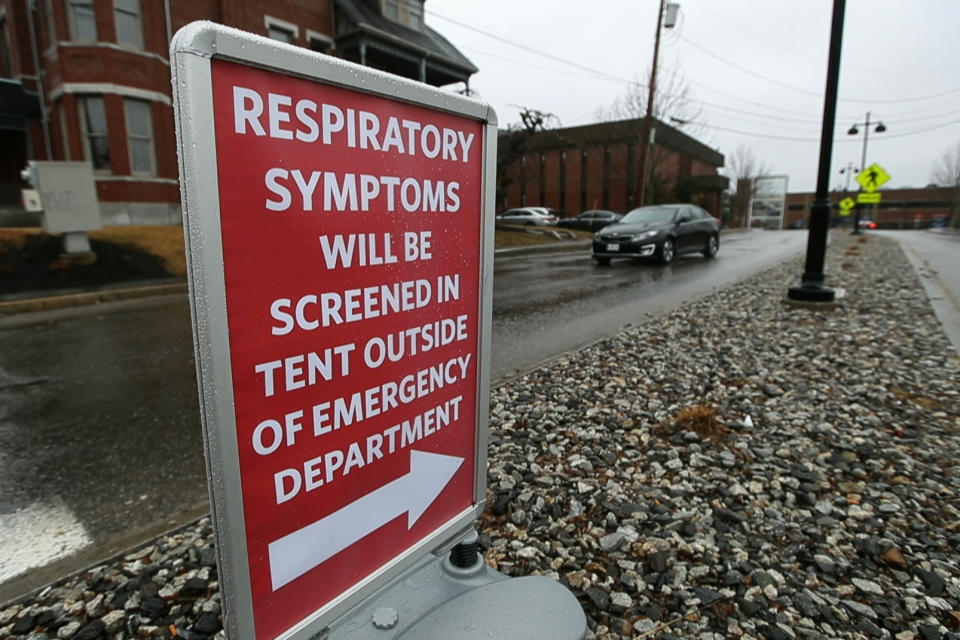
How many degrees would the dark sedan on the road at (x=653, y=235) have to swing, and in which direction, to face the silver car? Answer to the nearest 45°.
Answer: approximately 135° to its right

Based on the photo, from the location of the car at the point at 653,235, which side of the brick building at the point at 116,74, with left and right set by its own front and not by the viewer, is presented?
front

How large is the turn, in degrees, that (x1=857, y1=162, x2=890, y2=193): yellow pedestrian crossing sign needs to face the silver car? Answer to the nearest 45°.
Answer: approximately 90° to its right

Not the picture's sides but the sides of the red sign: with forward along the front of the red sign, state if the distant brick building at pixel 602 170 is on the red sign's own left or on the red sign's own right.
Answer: on the red sign's own left

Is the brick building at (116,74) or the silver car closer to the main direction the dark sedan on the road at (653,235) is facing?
the brick building

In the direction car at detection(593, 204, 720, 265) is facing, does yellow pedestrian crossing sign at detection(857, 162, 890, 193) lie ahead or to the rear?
to the rear

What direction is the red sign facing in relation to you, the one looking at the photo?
facing the viewer and to the right of the viewer

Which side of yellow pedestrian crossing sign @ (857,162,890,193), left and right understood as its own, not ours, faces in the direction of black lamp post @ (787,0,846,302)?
front

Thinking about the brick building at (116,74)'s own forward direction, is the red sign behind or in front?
in front

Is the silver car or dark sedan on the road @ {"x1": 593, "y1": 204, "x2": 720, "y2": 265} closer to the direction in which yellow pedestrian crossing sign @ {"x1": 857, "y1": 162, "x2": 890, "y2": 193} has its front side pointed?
the dark sedan on the road

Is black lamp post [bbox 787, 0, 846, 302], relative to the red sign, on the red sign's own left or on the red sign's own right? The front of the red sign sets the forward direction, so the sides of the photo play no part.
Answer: on the red sign's own left

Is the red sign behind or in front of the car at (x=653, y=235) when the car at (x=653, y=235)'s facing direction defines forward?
in front
